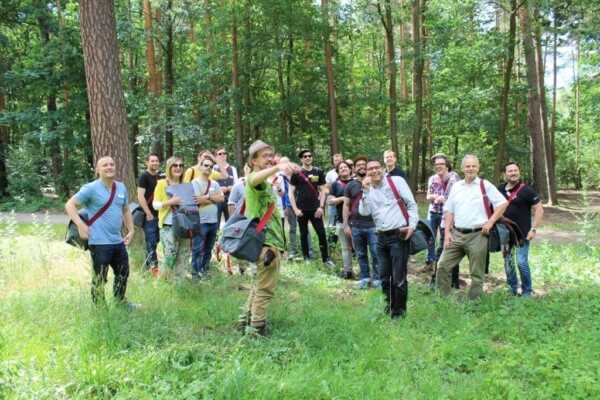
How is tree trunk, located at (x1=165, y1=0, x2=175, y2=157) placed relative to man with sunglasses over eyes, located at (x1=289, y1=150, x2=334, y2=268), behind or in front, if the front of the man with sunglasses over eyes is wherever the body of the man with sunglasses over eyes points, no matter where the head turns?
behind

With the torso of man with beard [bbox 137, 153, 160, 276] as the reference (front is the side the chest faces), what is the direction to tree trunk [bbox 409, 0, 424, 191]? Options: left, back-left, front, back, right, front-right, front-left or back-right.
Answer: left

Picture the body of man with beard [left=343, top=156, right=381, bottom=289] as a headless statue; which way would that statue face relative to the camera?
toward the camera

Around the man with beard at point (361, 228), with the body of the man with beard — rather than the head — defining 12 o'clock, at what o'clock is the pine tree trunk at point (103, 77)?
The pine tree trunk is roughly at 3 o'clock from the man with beard.

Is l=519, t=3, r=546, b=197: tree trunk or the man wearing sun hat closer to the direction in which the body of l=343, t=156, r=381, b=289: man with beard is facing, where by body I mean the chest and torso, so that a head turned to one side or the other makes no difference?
the man wearing sun hat

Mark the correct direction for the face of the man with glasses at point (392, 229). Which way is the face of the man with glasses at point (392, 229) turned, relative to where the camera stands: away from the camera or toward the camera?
toward the camera

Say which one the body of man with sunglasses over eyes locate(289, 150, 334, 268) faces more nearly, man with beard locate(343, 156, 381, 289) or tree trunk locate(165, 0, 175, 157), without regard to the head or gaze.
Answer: the man with beard

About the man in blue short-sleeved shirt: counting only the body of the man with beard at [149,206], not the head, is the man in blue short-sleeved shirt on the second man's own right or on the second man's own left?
on the second man's own right

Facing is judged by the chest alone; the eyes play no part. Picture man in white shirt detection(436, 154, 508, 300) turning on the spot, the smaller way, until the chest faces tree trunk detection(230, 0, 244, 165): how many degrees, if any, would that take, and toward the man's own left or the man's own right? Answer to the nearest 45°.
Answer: approximately 135° to the man's own right

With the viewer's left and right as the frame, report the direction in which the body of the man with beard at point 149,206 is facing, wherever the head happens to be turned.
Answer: facing the viewer and to the right of the viewer

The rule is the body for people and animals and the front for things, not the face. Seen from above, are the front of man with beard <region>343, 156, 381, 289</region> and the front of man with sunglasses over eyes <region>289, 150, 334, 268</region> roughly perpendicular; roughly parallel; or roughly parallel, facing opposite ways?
roughly parallel

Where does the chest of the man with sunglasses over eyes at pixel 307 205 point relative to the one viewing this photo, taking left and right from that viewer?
facing the viewer

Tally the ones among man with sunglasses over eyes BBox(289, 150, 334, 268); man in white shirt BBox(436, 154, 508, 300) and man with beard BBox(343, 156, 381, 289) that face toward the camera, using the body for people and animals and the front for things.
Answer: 3

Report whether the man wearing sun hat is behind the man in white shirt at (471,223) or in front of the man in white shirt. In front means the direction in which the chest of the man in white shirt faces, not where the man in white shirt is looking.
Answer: in front

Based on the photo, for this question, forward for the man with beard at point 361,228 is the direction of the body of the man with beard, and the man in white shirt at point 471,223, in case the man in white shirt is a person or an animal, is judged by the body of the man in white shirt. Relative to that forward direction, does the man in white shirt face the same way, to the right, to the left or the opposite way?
the same way

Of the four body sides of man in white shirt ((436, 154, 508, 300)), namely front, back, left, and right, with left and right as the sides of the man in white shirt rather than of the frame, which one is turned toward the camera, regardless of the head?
front

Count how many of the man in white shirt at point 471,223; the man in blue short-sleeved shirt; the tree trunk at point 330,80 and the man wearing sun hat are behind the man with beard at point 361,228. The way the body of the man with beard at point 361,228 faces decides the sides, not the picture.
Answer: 1
